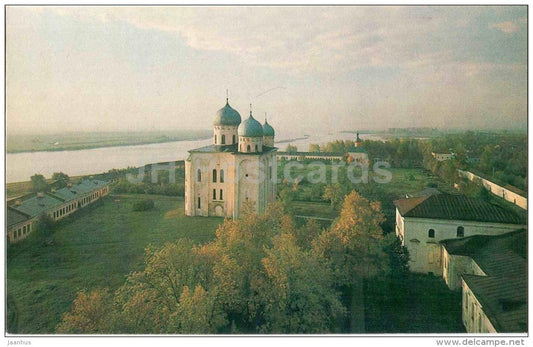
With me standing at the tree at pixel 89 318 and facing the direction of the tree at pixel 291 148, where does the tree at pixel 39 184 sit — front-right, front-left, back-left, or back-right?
front-left

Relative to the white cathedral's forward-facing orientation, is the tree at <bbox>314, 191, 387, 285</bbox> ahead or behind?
ahead

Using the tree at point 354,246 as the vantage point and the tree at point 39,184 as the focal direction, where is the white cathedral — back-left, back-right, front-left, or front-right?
front-right

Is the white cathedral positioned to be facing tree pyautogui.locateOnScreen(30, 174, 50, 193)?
no

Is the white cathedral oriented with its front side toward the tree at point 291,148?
no
